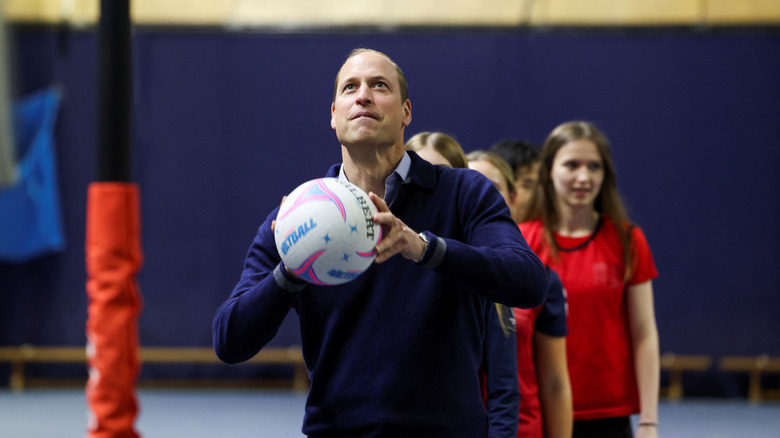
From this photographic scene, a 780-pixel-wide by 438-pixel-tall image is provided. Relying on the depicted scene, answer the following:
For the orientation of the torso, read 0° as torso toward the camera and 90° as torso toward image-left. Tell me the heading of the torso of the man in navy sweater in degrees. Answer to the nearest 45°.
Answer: approximately 0°

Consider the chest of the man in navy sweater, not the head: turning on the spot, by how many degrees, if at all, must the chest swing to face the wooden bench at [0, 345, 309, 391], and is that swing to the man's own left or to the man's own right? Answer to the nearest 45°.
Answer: approximately 180°

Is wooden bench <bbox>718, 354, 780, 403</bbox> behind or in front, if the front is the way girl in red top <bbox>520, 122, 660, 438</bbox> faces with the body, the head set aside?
behind

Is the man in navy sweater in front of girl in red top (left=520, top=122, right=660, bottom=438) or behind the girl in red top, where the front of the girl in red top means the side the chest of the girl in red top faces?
in front

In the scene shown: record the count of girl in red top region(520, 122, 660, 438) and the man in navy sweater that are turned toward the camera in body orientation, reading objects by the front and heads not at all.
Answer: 2

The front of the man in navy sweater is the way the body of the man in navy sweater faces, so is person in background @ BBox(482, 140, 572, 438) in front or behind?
behind

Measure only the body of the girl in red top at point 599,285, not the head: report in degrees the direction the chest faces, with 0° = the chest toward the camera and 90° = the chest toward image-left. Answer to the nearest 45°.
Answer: approximately 0°
